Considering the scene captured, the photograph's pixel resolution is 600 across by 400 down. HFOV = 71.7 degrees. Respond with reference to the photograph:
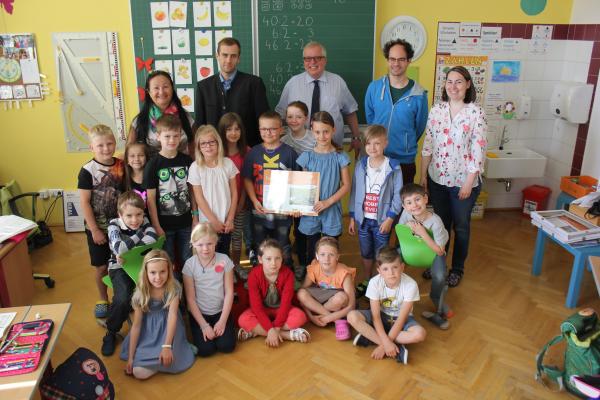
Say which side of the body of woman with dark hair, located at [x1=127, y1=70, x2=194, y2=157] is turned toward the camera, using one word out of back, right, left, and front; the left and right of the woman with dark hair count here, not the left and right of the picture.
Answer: front

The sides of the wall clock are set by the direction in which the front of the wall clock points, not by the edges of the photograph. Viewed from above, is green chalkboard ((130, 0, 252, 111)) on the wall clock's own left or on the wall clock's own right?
on the wall clock's own right

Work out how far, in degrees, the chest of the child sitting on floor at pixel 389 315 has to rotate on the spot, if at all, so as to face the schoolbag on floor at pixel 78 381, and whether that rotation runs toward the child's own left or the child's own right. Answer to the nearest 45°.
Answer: approximately 45° to the child's own right

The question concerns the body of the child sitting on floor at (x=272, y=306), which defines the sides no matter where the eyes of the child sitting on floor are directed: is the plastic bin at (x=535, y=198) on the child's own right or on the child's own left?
on the child's own left

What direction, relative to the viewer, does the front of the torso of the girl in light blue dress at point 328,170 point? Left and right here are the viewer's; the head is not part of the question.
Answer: facing the viewer

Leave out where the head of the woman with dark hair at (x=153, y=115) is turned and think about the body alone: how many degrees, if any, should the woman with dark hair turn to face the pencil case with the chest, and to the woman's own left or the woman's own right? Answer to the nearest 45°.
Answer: approximately 45° to the woman's own right

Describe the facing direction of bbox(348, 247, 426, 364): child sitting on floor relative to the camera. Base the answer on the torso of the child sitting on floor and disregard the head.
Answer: toward the camera

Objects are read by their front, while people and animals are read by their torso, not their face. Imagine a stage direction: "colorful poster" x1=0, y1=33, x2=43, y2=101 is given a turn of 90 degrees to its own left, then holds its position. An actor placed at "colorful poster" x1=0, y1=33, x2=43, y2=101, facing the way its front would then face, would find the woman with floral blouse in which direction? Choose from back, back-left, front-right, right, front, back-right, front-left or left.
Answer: front-right

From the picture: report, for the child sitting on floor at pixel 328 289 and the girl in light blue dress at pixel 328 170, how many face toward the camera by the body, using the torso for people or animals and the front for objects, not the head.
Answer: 2

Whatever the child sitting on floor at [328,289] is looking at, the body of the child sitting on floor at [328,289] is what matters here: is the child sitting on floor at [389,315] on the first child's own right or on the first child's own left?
on the first child's own left
